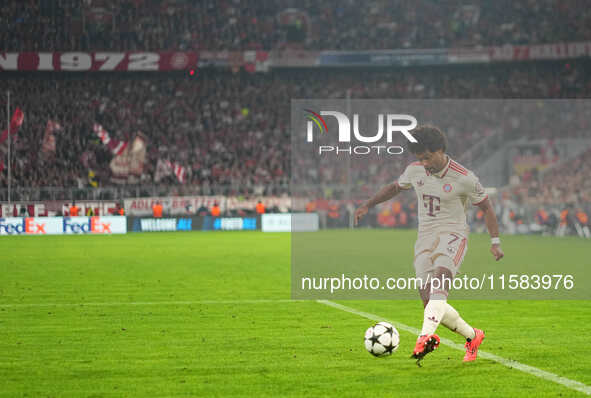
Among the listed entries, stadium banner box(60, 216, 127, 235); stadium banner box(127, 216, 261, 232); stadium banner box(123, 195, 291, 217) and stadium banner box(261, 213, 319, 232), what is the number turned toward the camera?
4

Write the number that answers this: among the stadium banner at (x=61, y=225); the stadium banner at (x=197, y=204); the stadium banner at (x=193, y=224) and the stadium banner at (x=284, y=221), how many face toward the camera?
4

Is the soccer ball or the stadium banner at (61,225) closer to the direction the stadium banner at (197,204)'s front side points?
the soccer ball

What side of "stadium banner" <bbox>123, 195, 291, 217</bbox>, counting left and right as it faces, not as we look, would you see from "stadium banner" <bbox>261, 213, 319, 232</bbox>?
left

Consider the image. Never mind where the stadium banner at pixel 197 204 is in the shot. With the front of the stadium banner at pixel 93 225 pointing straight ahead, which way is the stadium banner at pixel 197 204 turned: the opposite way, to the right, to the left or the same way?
the same way

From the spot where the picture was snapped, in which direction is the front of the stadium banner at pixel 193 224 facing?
facing the viewer

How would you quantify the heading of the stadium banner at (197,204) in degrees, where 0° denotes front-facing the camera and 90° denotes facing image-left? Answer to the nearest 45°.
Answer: approximately 0°

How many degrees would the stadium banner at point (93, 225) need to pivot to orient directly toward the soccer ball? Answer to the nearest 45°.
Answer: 0° — it already faces it

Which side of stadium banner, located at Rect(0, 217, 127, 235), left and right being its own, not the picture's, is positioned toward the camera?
front

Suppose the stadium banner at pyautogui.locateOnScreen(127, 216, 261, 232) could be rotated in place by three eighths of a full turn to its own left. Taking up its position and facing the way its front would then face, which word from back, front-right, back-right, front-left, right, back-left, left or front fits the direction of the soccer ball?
back-right

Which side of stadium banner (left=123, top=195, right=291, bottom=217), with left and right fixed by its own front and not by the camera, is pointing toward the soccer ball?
front

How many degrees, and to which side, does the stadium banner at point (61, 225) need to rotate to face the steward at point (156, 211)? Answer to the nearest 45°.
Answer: approximately 135° to its left
